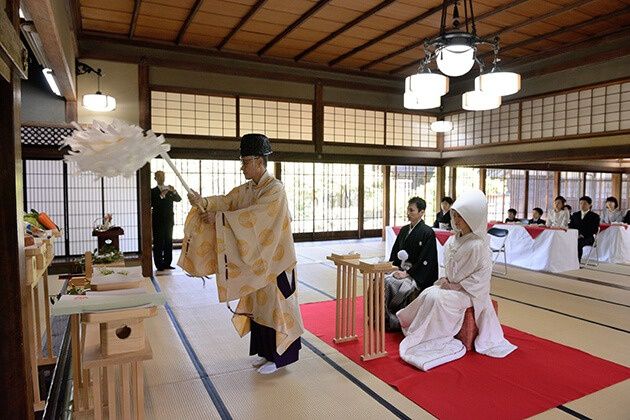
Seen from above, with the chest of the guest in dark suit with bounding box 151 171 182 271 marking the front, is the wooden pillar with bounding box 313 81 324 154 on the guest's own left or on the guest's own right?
on the guest's own left

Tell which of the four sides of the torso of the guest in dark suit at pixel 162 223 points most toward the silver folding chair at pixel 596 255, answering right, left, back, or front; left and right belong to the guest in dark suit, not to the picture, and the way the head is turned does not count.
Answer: left

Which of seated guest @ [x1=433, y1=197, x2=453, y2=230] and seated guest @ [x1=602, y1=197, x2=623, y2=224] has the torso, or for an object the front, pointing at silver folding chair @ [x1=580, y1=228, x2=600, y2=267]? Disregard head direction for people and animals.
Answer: seated guest @ [x1=602, y1=197, x2=623, y2=224]

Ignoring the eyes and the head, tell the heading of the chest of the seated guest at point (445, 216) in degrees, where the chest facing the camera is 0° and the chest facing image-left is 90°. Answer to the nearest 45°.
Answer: approximately 0°

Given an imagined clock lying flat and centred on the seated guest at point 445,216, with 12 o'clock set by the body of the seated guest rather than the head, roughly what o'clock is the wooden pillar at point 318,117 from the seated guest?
The wooden pillar is roughly at 3 o'clock from the seated guest.

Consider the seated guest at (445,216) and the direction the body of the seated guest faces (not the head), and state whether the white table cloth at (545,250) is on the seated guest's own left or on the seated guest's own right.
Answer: on the seated guest's own left

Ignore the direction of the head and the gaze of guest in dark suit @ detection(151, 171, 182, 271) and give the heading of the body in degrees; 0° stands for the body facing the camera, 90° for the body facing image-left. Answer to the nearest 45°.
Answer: approximately 0°

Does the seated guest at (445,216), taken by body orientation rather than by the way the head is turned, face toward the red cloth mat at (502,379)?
yes
